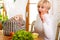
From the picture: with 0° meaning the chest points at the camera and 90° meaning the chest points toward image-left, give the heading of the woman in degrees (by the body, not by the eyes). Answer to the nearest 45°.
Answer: approximately 45°
